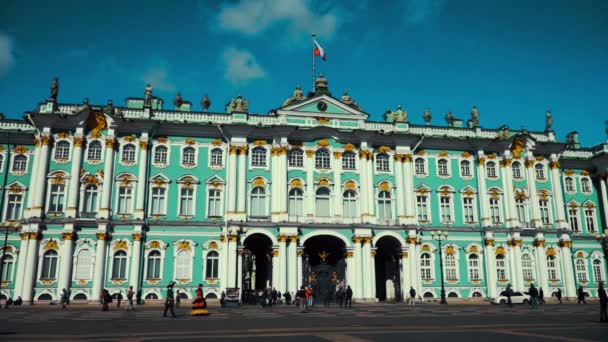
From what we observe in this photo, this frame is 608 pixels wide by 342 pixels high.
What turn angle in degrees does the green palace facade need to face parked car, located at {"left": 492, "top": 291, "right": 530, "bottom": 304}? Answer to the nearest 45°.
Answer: approximately 90° to its left

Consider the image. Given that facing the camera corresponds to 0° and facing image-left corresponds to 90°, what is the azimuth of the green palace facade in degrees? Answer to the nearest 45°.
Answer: approximately 0°
